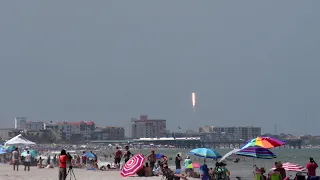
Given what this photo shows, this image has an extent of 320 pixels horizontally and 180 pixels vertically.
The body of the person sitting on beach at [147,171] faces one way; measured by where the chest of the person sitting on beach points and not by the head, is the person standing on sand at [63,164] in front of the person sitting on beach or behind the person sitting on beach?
behind

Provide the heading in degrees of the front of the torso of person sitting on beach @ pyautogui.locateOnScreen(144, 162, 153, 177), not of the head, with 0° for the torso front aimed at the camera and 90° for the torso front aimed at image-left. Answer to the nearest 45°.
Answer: approximately 180°
